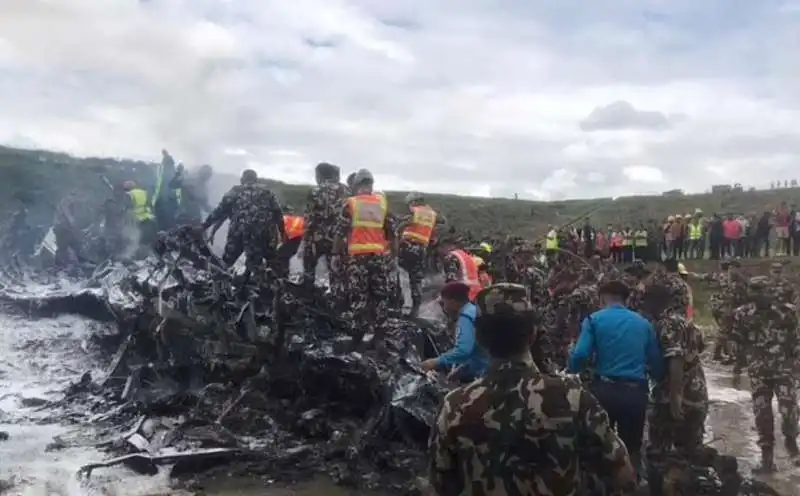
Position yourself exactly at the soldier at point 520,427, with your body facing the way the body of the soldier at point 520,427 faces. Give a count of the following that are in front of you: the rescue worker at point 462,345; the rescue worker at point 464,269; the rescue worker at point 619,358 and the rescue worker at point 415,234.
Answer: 4

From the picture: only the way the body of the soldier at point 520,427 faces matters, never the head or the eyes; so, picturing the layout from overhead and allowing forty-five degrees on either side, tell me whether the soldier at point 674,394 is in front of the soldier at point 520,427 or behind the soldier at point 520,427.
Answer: in front

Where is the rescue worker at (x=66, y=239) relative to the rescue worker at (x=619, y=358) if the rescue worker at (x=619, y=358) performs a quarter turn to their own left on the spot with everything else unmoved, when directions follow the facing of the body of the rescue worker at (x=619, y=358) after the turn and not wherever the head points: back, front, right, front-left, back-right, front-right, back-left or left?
front-right

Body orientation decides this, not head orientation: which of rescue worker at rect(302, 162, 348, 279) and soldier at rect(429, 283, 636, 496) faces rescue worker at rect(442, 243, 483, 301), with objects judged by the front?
the soldier

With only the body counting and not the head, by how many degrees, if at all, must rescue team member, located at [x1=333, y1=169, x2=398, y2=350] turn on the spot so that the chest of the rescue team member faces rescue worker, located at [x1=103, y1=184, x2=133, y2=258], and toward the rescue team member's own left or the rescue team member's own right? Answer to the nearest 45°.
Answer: approximately 45° to the rescue team member's own left

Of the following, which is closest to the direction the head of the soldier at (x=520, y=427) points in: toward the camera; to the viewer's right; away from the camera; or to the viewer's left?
away from the camera

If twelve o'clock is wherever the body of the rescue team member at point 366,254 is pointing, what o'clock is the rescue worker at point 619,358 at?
The rescue worker is roughly at 5 o'clock from the rescue team member.

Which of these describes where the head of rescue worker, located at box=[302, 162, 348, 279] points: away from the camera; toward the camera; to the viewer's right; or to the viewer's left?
away from the camera

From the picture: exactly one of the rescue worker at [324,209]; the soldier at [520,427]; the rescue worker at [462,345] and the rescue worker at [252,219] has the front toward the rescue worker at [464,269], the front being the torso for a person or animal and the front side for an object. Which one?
the soldier

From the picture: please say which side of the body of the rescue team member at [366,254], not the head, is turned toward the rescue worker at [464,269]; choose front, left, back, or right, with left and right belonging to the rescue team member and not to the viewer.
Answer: right

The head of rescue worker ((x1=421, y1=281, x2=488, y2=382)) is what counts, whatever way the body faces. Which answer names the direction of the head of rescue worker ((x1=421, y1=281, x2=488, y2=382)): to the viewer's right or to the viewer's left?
to the viewer's left

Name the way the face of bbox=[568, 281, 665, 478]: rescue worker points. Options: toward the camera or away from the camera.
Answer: away from the camera

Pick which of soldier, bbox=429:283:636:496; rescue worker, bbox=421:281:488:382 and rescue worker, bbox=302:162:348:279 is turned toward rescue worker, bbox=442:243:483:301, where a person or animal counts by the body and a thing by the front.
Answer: the soldier

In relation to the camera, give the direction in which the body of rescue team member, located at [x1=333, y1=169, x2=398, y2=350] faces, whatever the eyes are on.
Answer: away from the camera

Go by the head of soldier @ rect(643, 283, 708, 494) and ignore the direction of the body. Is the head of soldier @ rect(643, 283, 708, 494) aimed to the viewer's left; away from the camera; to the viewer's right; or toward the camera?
away from the camera
